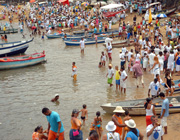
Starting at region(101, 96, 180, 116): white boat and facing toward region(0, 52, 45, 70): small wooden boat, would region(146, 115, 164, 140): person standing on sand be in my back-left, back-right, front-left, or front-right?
back-left

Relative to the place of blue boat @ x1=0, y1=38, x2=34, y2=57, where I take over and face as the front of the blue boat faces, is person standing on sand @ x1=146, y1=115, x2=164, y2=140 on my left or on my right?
on my right

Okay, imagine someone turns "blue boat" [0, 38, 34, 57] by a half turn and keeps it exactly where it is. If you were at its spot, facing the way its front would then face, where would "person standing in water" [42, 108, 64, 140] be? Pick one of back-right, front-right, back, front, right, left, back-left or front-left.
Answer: left

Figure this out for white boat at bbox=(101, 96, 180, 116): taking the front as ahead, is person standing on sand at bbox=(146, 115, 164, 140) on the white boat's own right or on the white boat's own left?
on the white boat's own left

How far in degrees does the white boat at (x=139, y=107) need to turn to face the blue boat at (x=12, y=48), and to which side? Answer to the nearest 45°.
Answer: approximately 45° to its right

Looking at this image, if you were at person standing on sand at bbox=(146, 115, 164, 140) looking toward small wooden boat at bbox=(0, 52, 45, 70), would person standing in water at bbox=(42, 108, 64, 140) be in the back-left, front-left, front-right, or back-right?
front-left

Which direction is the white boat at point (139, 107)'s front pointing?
to the viewer's left

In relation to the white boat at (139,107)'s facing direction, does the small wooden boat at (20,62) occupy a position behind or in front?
in front

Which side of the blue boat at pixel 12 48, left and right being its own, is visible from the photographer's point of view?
right

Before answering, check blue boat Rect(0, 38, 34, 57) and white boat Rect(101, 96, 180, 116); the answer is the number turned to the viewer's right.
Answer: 1
